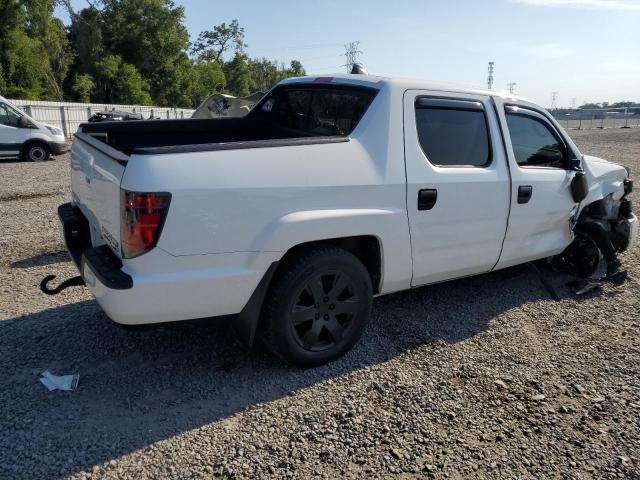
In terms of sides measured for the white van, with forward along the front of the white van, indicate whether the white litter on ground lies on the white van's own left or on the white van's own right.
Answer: on the white van's own right

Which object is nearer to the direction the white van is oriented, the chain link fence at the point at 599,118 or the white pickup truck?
the chain link fence

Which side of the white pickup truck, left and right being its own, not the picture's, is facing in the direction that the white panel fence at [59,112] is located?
left

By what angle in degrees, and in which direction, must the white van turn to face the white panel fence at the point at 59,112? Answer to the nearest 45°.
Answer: approximately 90° to its left

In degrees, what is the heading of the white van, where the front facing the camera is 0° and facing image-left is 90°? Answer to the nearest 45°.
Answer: approximately 270°

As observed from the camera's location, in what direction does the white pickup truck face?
facing away from the viewer and to the right of the viewer

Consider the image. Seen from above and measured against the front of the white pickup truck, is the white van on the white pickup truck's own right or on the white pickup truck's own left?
on the white pickup truck's own left
